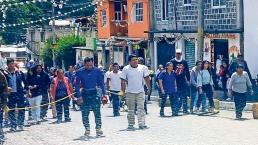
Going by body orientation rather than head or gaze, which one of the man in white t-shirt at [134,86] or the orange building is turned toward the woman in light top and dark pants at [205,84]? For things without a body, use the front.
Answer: the orange building

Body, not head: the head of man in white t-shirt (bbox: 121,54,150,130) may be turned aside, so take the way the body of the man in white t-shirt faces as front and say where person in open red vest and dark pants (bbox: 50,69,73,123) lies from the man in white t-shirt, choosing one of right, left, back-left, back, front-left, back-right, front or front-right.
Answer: back-right

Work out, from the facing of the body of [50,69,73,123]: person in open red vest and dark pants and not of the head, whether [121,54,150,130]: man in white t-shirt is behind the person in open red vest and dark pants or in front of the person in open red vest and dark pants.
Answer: in front

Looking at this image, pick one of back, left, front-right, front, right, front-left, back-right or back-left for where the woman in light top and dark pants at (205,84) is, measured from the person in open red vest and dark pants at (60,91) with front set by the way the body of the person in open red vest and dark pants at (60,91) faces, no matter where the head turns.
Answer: left

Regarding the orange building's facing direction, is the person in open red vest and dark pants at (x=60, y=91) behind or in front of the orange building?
in front

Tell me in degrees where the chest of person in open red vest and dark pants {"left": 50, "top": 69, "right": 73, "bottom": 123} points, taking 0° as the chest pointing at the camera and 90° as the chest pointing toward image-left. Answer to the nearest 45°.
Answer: approximately 0°

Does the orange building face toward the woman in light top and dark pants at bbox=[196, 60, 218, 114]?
yes
